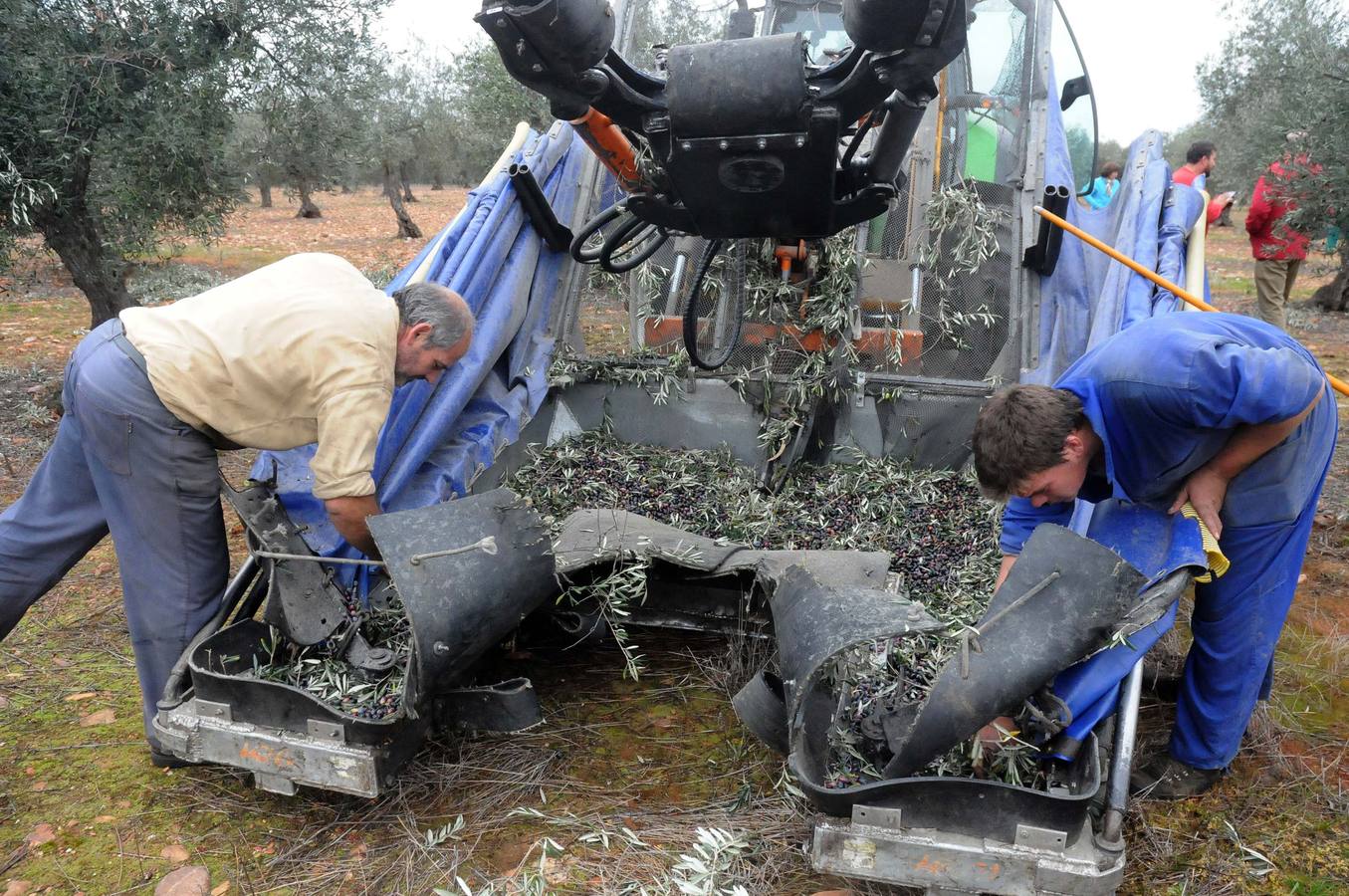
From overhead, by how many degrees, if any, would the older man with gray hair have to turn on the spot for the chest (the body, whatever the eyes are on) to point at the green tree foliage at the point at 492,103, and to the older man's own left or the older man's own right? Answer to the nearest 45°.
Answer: approximately 90° to the older man's own left

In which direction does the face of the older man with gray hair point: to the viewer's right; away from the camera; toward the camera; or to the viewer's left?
to the viewer's right

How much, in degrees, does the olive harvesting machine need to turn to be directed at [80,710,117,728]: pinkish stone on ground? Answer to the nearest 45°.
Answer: approximately 90° to its right

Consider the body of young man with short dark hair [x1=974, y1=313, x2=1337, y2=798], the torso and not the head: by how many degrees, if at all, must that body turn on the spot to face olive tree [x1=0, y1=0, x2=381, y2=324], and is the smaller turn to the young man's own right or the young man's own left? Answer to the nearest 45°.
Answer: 0° — they already face it

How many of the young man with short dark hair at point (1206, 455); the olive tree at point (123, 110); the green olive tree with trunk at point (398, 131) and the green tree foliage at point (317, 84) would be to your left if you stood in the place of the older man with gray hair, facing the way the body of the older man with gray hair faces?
3

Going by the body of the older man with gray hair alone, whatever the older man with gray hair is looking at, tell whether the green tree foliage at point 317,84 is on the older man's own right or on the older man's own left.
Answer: on the older man's own left

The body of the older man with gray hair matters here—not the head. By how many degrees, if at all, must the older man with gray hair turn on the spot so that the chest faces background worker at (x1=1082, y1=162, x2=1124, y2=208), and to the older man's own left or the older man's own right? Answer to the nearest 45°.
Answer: approximately 45° to the older man's own left

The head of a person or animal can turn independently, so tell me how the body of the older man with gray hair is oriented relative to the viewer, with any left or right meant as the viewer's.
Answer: facing to the right of the viewer

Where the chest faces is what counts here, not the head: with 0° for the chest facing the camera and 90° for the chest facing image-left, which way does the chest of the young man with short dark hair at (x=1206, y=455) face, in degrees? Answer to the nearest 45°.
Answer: approximately 90°

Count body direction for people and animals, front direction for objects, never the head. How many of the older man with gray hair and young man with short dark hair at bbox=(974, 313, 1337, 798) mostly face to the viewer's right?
1

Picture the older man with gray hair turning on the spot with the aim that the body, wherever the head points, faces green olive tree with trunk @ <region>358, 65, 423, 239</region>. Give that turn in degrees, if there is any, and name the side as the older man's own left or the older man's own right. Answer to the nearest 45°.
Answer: approximately 90° to the older man's own left

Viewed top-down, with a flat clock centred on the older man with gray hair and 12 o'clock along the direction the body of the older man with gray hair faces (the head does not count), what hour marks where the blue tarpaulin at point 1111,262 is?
The blue tarpaulin is roughly at 12 o'clock from the older man with gray hair.
